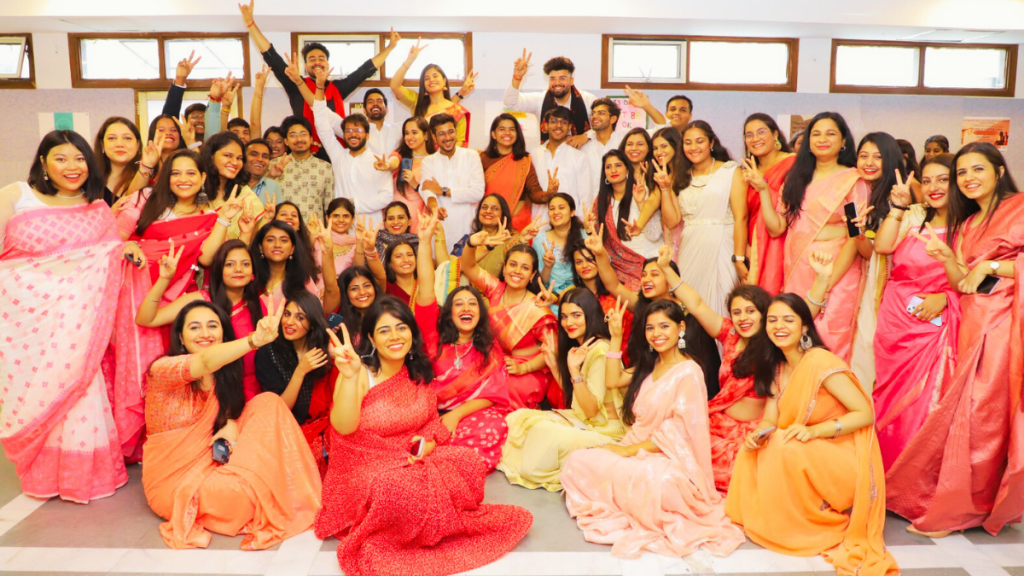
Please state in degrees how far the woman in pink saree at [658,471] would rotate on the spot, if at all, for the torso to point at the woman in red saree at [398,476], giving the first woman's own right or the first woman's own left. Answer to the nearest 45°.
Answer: approximately 45° to the first woman's own right

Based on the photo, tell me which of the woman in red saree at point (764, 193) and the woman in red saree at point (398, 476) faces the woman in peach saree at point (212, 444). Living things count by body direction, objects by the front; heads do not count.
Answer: the woman in red saree at point (764, 193)

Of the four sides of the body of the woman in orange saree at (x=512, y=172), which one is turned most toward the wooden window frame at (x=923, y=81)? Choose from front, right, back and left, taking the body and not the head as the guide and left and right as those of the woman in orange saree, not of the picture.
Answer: left

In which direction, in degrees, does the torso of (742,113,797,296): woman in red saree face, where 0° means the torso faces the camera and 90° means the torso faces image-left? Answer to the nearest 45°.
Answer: approximately 45°

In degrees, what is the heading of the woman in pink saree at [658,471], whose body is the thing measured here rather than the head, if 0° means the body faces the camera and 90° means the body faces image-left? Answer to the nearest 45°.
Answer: approximately 45°

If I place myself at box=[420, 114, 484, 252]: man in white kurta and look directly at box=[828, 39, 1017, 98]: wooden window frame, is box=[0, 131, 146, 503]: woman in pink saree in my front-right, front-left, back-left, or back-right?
back-right

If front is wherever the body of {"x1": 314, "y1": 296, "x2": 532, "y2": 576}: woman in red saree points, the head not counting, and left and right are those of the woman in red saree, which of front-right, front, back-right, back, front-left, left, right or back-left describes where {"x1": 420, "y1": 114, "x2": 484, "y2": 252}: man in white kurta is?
back

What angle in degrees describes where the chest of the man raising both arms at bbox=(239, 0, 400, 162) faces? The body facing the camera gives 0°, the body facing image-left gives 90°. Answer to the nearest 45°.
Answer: approximately 0°

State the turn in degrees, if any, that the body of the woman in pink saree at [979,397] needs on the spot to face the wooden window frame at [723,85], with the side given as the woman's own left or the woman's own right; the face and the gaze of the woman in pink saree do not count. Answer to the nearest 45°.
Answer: approximately 90° to the woman's own right
